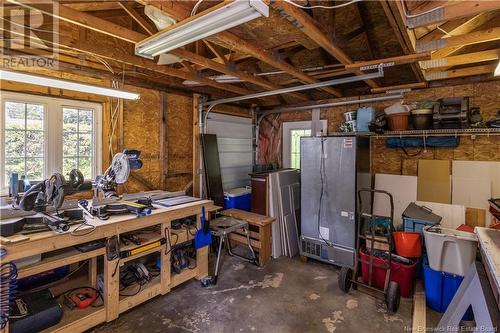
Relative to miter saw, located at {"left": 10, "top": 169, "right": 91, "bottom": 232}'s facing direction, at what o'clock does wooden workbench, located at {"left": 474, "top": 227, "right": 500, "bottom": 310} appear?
The wooden workbench is roughly at 12 o'clock from the miter saw.

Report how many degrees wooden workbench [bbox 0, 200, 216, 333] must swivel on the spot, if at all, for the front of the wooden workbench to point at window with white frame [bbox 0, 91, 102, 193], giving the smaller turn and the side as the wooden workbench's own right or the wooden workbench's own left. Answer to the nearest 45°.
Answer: approximately 180°

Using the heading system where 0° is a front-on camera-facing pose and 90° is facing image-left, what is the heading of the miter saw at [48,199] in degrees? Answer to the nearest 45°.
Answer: approximately 315°

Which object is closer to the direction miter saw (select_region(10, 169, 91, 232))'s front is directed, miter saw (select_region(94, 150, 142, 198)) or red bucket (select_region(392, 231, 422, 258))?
the red bucket

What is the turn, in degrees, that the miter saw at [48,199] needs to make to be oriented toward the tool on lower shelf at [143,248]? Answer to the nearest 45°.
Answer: approximately 45° to its left

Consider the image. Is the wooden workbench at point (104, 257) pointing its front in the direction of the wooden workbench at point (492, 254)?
yes

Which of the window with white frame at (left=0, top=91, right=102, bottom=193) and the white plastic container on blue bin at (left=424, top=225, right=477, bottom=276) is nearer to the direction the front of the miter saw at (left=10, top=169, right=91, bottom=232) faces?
the white plastic container on blue bin

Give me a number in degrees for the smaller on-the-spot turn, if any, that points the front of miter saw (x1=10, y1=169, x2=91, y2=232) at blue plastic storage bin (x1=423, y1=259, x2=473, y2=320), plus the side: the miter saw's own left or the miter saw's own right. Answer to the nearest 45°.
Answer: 0° — it already faces it
